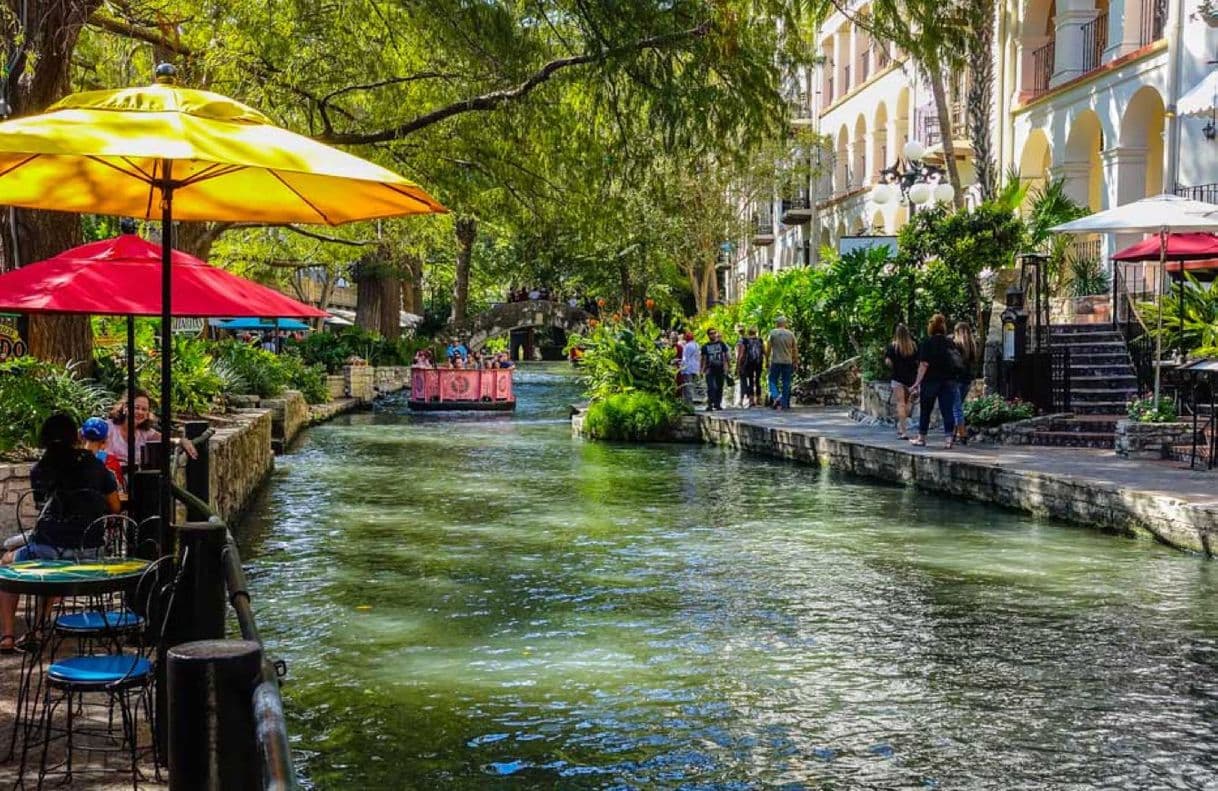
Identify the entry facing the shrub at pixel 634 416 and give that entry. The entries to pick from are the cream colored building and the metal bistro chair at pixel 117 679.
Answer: the cream colored building

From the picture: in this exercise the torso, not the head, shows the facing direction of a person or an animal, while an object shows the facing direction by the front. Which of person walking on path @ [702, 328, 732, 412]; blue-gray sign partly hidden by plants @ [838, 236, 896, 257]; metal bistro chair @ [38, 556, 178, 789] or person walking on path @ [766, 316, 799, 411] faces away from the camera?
person walking on path @ [766, 316, 799, 411]

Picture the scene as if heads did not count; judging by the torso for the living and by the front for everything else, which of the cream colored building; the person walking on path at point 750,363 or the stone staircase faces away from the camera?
the person walking on path

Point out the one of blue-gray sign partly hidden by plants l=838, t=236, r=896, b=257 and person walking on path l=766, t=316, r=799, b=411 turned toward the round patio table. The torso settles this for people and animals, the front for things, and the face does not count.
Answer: the blue-gray sign partly hidden by plants

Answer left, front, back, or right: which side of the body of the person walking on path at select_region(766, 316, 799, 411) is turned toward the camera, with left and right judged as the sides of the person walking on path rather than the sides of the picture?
back

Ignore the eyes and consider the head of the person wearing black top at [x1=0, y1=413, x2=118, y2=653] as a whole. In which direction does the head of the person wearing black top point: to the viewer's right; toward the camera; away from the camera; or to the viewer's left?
away from the camera

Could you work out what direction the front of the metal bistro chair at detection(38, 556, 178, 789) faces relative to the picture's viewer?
facing to the left of the viewer

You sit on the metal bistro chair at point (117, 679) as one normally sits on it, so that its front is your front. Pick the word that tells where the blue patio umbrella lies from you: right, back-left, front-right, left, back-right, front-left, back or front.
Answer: right

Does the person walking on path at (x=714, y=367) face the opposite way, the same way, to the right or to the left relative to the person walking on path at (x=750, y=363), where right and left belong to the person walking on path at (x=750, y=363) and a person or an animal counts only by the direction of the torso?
the opposite way

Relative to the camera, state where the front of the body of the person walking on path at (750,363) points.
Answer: away from the camera
